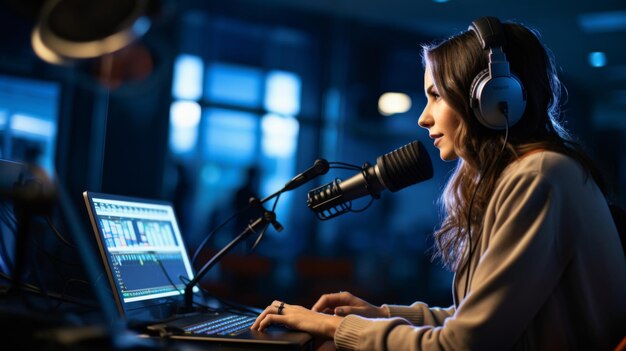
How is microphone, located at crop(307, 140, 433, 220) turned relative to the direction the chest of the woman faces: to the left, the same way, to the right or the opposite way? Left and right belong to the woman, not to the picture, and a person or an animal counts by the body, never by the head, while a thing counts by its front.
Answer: the opposite way

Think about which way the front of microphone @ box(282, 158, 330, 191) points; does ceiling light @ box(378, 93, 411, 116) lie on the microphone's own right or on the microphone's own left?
on the microphone's own left

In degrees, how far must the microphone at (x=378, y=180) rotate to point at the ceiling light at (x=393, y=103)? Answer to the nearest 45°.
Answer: approximately 90° to its left

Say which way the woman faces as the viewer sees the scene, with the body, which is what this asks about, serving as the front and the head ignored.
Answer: to the viewer's left

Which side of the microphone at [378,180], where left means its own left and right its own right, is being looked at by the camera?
right

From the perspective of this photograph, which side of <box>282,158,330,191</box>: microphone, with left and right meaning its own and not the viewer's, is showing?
right

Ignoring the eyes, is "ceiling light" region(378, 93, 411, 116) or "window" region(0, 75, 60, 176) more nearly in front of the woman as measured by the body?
the window

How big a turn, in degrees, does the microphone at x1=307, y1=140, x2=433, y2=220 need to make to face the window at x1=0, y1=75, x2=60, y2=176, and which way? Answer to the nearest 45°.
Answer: approximately 135° to its left

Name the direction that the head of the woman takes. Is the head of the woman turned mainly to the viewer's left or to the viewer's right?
to the viewer's left
